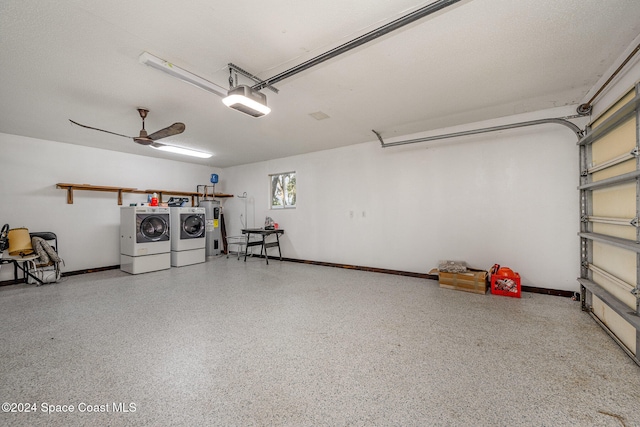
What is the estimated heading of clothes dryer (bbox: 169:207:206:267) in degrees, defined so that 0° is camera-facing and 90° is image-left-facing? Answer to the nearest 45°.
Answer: approximately 315°

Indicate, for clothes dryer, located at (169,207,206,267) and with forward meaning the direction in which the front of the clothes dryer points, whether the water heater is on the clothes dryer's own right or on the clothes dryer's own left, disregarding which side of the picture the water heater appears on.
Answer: on the clothes dryer's own left

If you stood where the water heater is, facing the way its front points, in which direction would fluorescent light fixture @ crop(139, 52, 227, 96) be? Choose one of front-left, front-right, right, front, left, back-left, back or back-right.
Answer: front-right

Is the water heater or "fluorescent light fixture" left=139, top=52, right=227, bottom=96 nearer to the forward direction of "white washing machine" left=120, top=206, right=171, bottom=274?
the fluorescent light fixture

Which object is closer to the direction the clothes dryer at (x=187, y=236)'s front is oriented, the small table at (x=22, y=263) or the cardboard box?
the cardboard box

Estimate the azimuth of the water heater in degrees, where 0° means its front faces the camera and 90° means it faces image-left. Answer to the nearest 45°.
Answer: approximately 315°

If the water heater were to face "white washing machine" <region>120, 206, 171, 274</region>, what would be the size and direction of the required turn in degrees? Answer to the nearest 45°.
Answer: approximately 90° to its right
